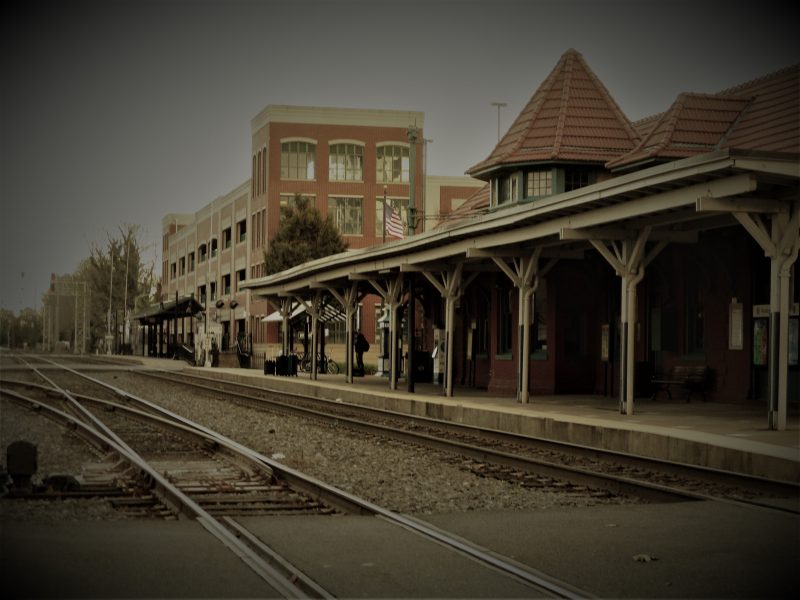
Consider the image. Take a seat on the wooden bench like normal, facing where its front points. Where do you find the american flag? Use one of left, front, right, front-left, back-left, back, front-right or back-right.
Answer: right

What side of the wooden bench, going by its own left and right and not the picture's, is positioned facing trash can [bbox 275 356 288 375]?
right

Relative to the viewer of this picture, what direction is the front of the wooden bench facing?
facing the viewer and to the left of the viewer

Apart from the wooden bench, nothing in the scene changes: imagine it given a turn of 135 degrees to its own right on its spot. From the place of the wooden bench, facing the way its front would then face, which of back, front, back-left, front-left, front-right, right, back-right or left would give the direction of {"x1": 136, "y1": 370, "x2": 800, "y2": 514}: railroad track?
back

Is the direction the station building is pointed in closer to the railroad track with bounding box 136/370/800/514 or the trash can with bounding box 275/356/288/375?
the railroad track
